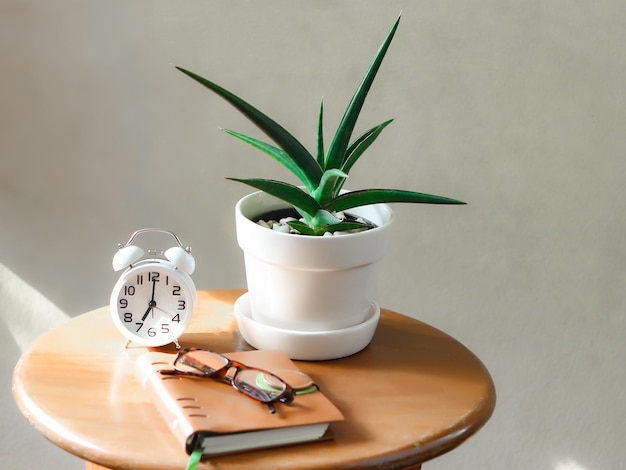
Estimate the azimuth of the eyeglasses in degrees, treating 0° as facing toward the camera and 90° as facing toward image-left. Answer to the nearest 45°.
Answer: approximately 45°

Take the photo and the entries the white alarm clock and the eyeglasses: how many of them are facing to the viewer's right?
0

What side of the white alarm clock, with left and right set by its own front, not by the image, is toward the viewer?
front
